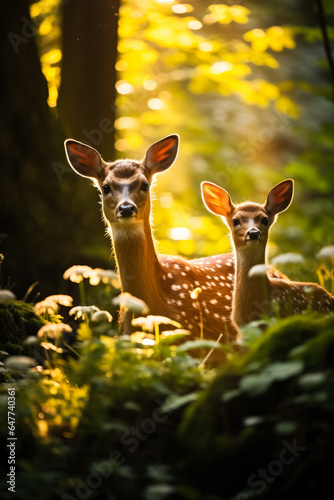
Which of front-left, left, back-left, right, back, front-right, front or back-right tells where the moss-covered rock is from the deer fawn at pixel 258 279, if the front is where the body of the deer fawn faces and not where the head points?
front-right

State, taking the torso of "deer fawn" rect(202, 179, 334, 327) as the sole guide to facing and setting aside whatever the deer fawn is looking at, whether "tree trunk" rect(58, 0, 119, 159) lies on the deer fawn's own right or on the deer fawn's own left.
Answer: on the deer fawn's own right

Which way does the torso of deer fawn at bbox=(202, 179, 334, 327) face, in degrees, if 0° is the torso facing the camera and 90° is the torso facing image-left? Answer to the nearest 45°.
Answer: approximately 45°

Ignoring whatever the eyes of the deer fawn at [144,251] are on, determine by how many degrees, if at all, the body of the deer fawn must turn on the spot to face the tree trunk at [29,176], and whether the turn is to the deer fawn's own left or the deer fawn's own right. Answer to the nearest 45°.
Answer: approximately 90° to the deer fawn's own right

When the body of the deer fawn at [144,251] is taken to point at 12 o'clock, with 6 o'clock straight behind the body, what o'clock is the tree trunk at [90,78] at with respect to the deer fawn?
The tree trunk is roughly at 4 o'clock from the deer fawn.

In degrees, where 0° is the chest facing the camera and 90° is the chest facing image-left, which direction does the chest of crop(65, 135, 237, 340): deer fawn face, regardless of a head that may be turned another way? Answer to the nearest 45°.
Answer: approximately 45°
